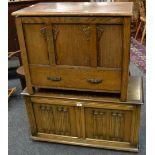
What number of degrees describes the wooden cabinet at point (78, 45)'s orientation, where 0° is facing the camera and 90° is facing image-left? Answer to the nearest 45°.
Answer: approximately 0°
